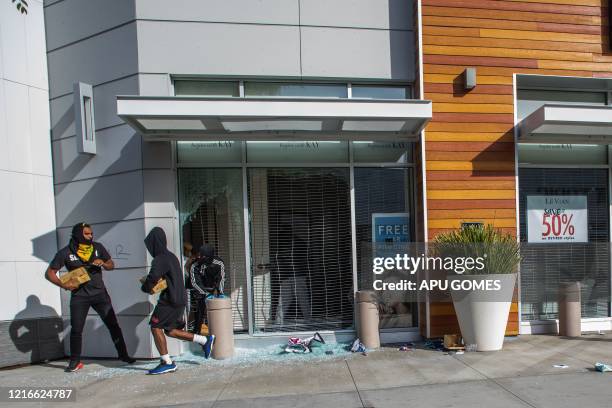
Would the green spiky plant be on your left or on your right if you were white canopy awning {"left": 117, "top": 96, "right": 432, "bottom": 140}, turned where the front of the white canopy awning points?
on your left

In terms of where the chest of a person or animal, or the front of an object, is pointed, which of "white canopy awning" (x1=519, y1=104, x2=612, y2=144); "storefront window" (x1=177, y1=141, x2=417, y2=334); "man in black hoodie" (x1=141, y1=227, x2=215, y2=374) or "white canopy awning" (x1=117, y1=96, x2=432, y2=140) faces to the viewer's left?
the man in black hoodie

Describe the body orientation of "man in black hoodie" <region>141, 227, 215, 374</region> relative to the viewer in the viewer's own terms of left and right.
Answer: facing to the left of the viewer

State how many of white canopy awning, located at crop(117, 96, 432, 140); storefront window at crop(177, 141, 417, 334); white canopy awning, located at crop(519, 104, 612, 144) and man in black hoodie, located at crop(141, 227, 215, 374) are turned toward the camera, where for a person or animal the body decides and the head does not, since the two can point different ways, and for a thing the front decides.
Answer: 3

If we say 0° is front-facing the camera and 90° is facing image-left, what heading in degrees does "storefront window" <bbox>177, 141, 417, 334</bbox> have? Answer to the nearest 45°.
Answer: approximately 0°

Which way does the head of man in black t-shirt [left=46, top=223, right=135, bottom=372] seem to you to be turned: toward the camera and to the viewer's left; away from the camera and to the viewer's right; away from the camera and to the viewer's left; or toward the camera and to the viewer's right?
toward the camera and to the viewer's right
